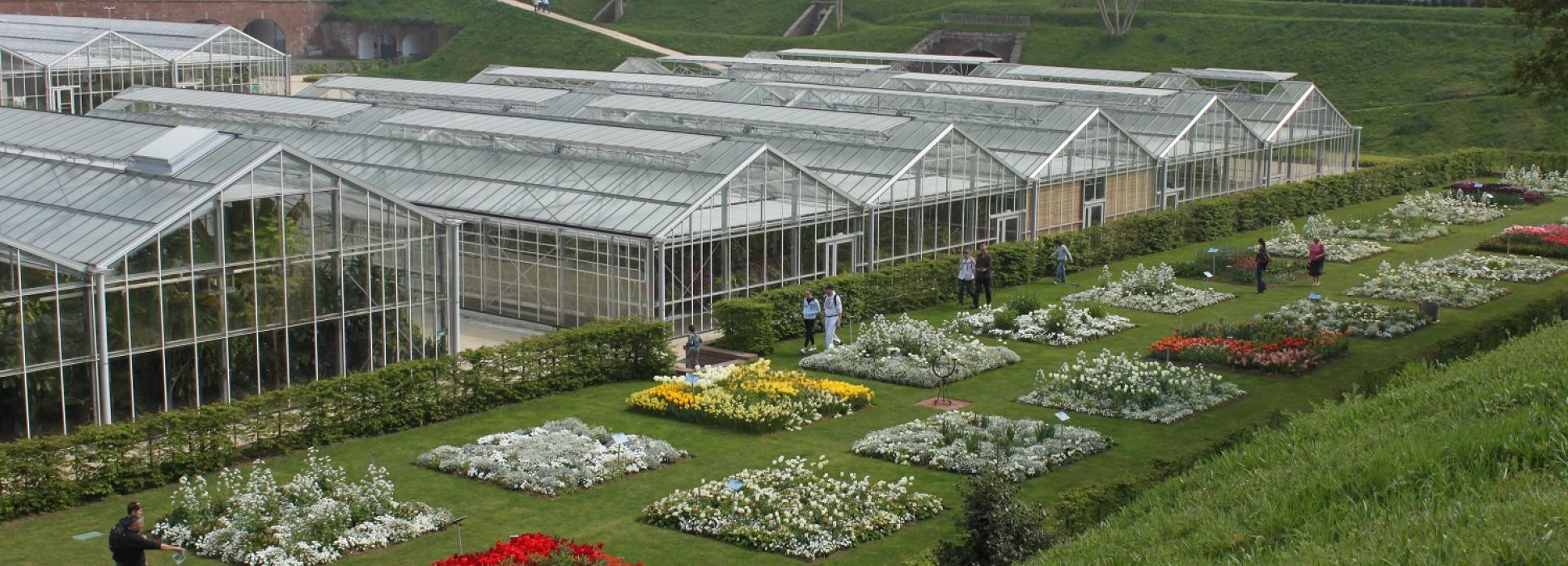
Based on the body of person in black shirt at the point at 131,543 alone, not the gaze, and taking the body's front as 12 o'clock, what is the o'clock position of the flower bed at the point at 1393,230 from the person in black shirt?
The flower bed is roughly at 11 o'clock from the person in black shirt.

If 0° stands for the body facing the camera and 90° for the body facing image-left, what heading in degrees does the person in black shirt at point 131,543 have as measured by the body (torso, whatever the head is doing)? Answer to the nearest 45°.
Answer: approximately 270°

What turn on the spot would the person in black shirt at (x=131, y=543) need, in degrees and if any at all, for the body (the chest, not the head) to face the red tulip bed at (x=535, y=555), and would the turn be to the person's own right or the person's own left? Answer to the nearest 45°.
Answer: approximately 45° to the person's own right

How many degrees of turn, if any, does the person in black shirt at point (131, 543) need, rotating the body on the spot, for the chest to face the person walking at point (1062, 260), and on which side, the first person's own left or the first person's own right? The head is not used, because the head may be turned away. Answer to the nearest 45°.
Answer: approximately 45° to the first person's own left

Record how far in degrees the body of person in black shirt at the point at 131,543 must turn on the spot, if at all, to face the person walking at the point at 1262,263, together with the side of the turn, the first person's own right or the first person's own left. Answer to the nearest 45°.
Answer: approximately 45° to the first person's own left

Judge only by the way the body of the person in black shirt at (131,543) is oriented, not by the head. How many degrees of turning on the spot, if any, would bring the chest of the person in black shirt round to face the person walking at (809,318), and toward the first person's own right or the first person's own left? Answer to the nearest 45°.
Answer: approximately 45° to the first person's own left

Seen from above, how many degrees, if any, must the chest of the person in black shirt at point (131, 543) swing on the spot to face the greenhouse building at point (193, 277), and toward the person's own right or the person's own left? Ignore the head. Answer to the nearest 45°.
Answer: approximately 90° to the person's own left
